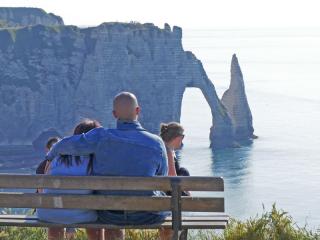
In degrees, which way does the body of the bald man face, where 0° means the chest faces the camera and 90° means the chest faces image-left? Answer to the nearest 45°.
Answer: approximately 180°

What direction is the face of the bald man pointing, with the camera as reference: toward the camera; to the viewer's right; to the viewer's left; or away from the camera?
away from the camera

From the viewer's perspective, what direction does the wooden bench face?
away from the camera
